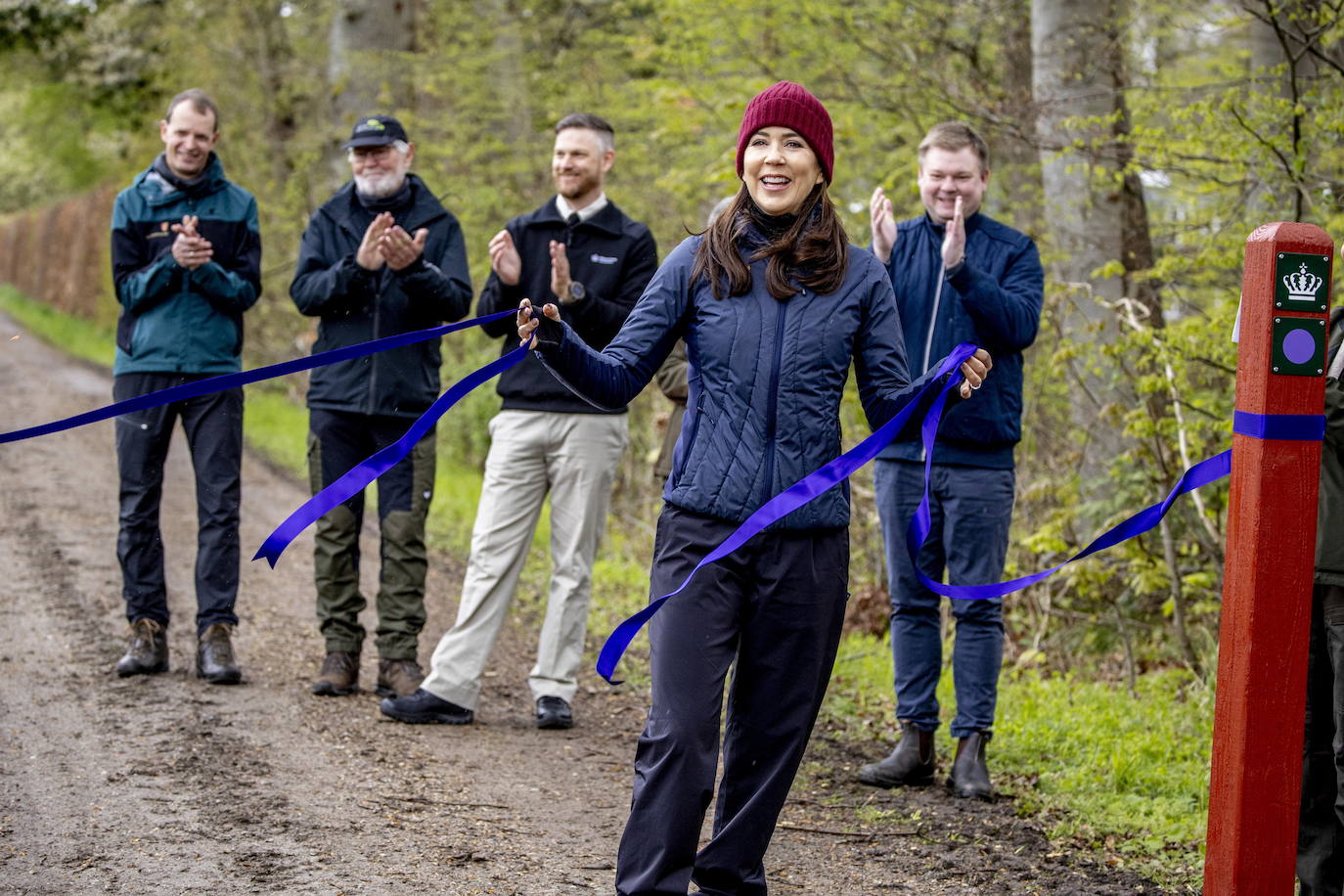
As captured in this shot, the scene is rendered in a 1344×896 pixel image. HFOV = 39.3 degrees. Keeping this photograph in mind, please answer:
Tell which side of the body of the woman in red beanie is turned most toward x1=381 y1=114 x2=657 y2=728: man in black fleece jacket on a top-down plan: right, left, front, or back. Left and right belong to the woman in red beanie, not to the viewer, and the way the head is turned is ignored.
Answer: back

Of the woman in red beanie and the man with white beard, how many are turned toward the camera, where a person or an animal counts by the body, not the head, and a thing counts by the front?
2

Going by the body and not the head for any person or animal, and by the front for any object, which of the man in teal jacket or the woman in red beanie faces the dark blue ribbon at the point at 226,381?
the man in teal jacket

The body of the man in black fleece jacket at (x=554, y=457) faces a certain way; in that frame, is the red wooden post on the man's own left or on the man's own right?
on the man's own left

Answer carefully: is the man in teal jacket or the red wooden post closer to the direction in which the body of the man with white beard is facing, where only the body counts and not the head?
the red wooden post
